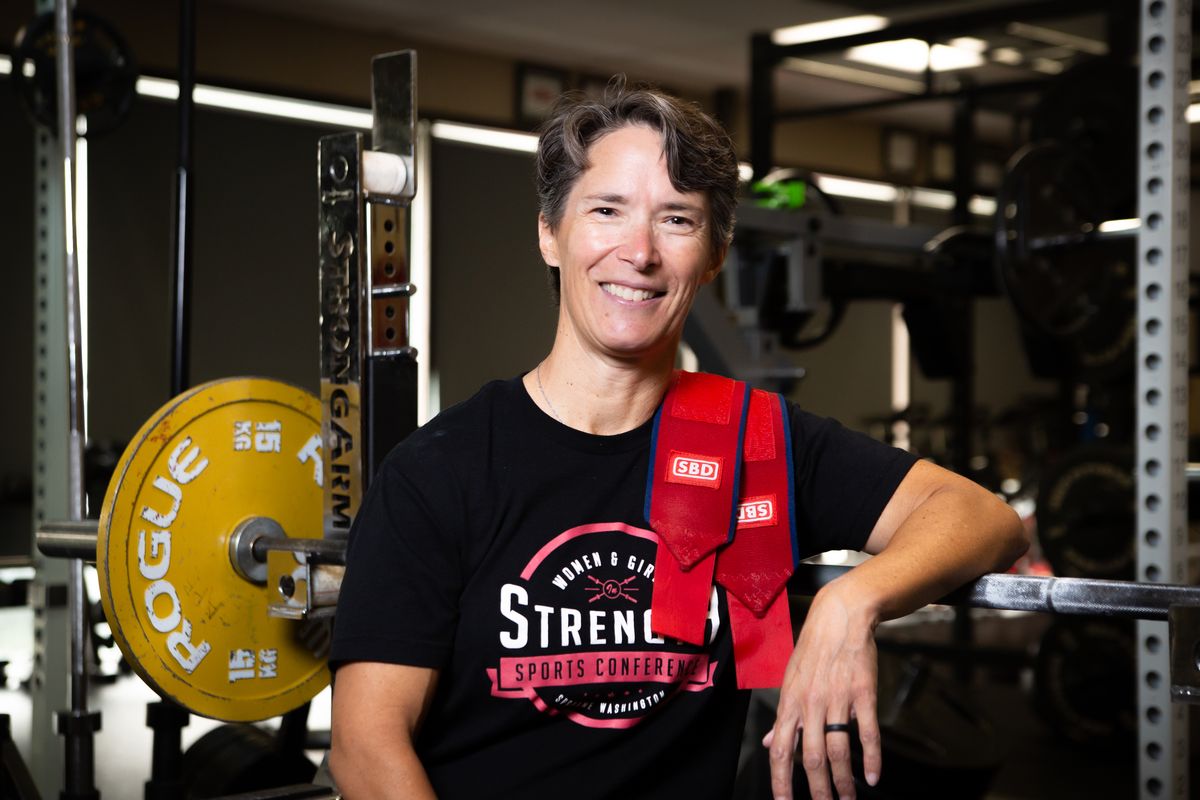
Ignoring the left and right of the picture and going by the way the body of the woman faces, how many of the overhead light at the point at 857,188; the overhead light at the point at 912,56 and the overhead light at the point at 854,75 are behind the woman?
3

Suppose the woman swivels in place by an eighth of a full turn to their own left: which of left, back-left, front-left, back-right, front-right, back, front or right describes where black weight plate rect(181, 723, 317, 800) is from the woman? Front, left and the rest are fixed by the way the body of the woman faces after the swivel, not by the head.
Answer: back

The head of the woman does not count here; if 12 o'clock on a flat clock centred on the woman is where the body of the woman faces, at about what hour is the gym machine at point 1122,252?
The gym machine is roughly at 7 o'clock from the woman.

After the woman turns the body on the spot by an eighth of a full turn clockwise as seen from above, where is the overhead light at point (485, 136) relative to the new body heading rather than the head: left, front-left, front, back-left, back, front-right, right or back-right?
back-right

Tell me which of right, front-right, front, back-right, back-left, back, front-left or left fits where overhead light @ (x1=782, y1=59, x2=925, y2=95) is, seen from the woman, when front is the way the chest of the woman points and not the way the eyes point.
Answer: back

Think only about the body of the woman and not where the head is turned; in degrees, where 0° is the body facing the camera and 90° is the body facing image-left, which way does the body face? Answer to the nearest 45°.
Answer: approximately 0°

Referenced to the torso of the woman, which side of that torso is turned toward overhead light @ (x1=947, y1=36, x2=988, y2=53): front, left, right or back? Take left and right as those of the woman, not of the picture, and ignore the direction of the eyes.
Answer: back

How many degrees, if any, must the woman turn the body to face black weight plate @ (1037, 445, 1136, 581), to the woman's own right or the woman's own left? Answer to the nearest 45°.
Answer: approximately 135° to the woman's own left

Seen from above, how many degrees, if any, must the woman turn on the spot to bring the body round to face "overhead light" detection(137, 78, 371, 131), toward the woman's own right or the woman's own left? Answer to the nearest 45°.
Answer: approximately 180°

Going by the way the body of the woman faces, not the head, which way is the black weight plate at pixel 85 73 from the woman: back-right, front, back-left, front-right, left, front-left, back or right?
back-right

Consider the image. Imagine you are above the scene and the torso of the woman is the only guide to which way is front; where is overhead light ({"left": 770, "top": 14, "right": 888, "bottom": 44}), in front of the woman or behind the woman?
behind

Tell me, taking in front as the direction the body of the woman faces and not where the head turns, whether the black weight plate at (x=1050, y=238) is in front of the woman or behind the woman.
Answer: behind

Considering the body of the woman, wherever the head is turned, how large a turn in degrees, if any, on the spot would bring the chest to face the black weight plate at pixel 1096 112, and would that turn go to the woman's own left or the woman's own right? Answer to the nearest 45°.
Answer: approximately 135° to the woman's own left
